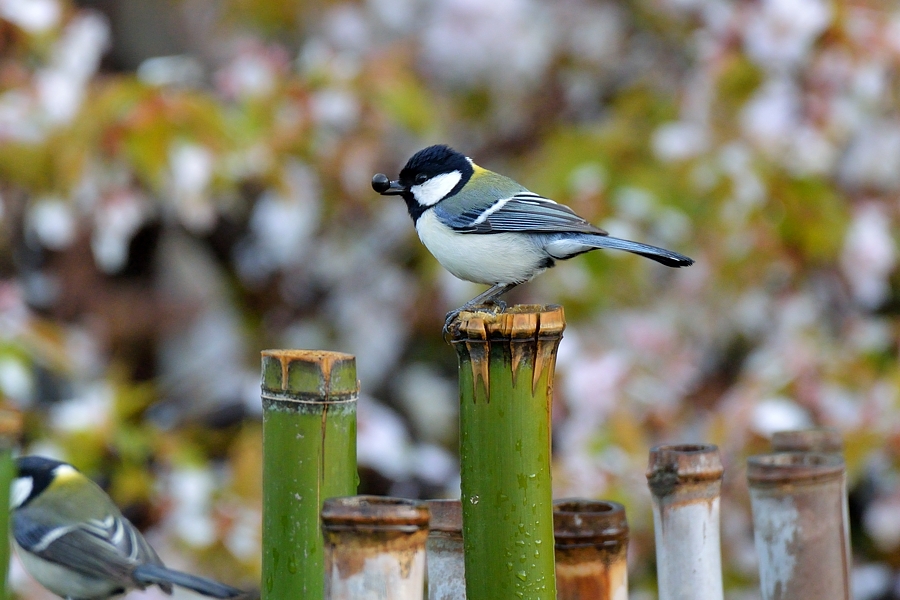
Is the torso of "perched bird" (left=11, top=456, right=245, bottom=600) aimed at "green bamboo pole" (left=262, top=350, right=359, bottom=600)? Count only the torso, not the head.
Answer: no

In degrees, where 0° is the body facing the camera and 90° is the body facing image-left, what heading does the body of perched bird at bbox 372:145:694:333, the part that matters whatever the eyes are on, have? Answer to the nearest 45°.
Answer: approximately 90°

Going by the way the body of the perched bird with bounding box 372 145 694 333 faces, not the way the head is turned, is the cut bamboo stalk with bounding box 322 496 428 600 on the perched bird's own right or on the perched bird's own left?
on the perched bird's own left

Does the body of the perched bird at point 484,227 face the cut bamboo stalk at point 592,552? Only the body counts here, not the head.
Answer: no

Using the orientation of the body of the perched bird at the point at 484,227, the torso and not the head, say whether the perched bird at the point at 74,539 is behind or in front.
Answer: in front

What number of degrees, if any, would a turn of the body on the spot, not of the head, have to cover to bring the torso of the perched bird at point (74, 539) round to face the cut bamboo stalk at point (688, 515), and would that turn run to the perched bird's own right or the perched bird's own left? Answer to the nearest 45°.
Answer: approximately 180°

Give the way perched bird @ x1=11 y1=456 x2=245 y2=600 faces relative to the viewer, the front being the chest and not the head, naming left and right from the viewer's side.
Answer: facing away from the viewer and to the left of the viewer

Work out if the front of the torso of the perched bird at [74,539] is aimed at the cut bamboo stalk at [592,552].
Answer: no

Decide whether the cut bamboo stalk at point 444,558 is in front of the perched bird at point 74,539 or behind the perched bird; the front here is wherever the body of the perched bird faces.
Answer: behind

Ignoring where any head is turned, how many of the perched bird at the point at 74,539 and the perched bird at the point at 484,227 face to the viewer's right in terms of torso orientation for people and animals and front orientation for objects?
0

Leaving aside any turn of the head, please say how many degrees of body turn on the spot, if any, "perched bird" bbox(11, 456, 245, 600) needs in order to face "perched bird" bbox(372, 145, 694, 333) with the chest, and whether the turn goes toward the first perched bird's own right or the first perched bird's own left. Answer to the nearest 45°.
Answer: approximately 180°

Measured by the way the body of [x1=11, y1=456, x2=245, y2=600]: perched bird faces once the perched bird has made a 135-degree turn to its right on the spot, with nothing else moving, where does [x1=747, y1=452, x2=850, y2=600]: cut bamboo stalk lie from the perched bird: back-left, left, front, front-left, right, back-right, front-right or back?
front-right

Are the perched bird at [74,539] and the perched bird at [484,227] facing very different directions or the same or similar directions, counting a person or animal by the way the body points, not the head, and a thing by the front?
same or similar directions
